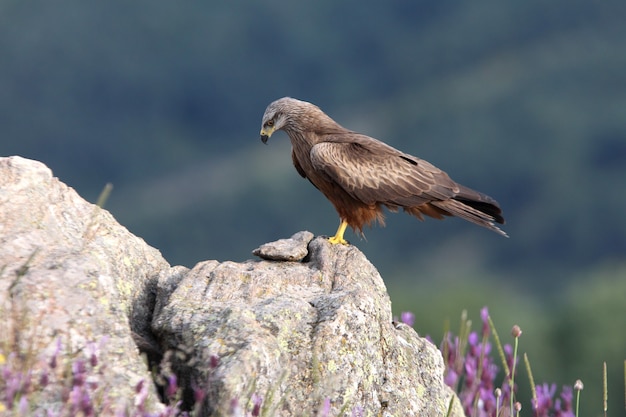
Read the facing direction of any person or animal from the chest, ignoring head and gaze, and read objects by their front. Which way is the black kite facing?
to the viewer's left
